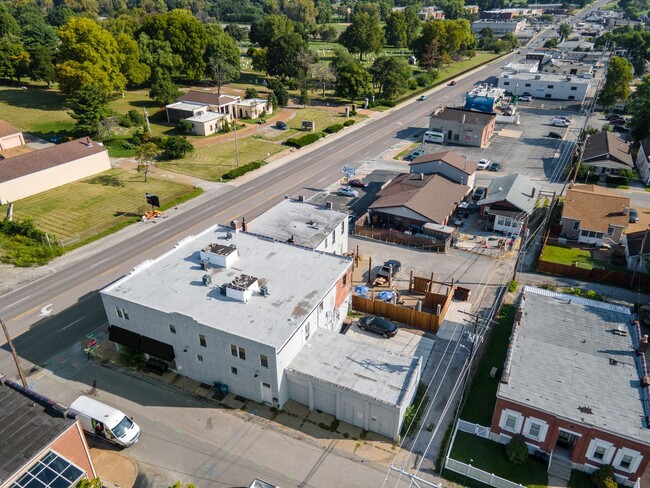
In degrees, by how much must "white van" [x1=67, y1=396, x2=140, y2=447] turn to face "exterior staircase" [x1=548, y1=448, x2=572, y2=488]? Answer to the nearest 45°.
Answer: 0° — it already faces it

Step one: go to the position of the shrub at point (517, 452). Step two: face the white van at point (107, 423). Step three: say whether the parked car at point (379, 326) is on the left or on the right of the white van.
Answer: right

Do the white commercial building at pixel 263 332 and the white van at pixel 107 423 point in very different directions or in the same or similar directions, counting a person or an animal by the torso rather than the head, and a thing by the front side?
very different directions
